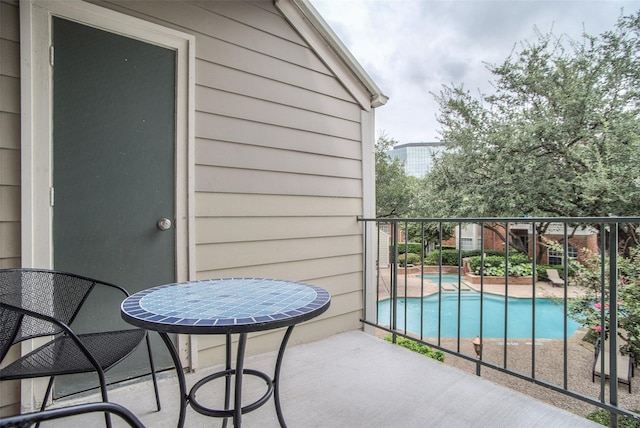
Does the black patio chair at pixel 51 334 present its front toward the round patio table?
yes

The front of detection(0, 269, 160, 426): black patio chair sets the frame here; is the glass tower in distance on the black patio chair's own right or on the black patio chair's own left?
on the black patio chair's own left

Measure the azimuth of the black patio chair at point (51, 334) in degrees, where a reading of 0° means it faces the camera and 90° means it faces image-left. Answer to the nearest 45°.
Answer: approximately 315°

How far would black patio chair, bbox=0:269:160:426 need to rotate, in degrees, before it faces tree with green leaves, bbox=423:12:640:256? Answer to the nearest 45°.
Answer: approximately 45° to its left

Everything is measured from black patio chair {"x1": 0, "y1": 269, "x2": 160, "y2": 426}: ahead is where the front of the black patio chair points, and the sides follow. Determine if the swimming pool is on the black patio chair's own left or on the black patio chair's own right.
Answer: on the black patio chair's own left

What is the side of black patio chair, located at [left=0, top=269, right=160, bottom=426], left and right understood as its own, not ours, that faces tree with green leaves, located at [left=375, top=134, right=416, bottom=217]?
left
